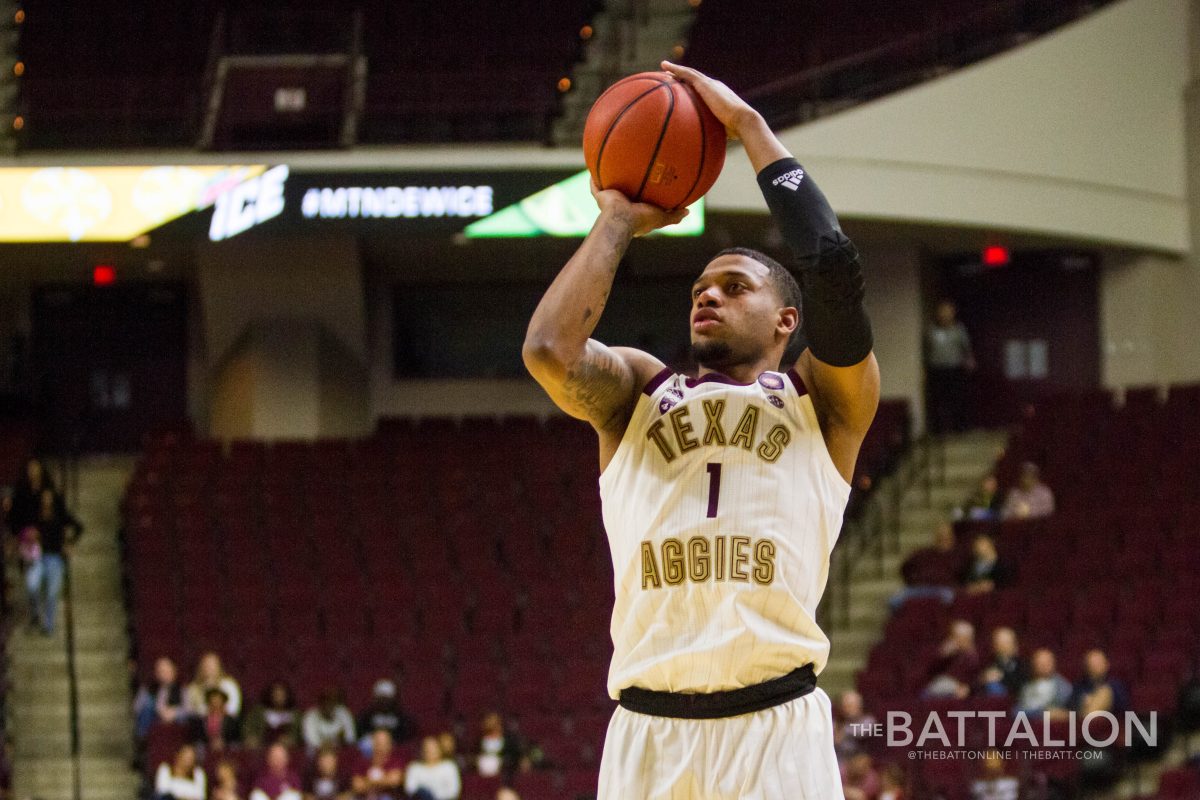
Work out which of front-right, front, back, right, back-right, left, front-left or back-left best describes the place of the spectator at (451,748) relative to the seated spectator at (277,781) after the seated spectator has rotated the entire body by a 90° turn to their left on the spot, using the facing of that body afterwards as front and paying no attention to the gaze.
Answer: front

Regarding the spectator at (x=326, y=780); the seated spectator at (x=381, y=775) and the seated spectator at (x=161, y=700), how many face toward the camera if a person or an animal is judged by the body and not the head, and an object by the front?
3

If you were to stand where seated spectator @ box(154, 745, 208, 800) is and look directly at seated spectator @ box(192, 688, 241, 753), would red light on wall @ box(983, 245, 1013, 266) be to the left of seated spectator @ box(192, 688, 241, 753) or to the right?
right

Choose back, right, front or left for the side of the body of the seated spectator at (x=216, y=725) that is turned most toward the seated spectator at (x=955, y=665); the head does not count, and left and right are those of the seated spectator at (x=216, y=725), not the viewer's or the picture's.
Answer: left

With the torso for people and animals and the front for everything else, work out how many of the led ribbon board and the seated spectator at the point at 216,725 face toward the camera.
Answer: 2

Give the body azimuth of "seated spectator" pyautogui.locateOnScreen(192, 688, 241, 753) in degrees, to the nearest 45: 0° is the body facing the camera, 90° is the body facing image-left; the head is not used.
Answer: approximately 0°

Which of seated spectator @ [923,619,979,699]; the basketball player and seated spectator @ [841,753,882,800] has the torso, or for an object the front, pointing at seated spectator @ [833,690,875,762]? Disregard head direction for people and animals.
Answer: seated spectator @ [923,619,979,699]

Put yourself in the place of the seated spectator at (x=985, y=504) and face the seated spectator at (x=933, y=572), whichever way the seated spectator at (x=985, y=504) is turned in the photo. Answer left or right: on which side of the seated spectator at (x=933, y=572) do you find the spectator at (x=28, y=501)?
right

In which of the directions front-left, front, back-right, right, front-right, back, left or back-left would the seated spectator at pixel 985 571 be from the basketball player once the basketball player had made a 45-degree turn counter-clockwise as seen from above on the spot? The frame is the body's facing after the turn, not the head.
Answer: back-left

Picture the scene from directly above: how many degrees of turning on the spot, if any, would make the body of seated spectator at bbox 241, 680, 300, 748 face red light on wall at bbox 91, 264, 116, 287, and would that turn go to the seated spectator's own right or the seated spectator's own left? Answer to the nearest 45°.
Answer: approximately 180°

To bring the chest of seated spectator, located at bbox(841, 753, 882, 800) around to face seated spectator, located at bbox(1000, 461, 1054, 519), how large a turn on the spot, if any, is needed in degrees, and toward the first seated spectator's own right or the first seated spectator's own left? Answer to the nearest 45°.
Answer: approximately 180°

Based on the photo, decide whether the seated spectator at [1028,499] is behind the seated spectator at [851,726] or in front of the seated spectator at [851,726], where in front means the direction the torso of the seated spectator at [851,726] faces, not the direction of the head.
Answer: behind

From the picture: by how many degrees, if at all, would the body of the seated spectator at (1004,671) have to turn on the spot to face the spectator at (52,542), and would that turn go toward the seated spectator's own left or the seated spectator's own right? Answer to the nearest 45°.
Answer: approximately 45° to the seated spectator's own right
